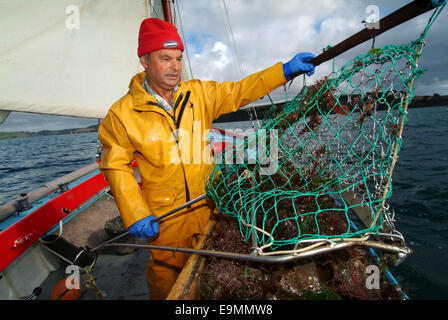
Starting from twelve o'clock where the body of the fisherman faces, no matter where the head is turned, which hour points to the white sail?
The white sail is roughly at 6 o'clock from the fisherman.

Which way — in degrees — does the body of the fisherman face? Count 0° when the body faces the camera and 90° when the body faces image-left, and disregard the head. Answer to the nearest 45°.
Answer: approximately 315°
